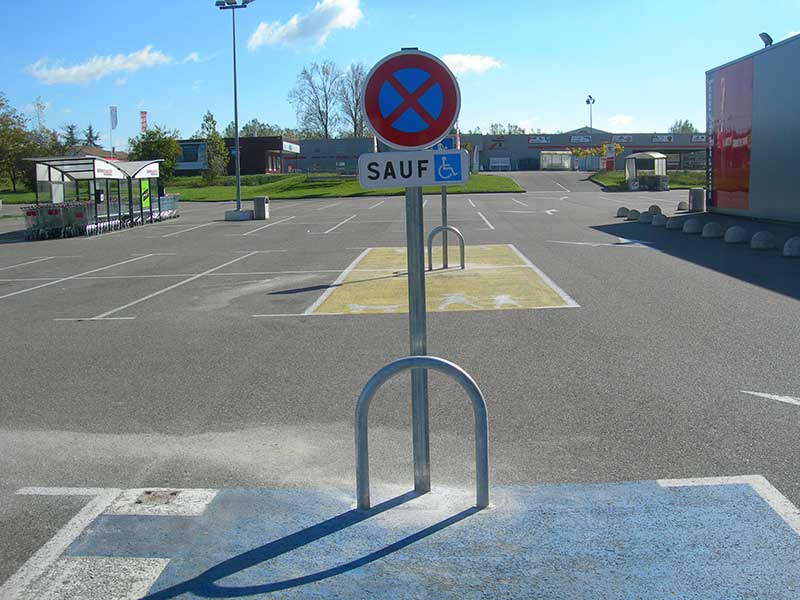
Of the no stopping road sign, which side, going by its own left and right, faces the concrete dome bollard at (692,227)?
back

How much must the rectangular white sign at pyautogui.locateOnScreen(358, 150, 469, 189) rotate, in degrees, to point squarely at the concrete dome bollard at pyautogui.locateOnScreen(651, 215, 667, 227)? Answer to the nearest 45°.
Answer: approximately 180°

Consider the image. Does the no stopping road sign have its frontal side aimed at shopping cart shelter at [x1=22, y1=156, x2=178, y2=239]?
no

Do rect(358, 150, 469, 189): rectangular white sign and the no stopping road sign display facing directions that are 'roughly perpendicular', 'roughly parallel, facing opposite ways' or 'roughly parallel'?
roughly parallel

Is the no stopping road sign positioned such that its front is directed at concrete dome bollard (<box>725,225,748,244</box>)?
no

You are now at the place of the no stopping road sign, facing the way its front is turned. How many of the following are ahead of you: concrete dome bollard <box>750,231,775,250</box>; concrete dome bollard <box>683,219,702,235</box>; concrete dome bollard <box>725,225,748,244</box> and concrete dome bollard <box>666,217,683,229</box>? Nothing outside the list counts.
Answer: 0

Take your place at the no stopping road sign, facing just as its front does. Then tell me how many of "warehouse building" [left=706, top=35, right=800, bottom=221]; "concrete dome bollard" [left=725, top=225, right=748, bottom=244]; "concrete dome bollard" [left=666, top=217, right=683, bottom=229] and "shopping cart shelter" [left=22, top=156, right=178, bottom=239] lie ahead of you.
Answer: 0

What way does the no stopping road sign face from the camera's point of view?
toward the camera

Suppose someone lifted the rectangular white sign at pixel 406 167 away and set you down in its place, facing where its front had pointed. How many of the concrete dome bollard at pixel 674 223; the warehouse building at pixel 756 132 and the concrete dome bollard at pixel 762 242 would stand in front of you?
0

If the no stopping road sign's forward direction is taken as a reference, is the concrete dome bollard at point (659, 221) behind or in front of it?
behind

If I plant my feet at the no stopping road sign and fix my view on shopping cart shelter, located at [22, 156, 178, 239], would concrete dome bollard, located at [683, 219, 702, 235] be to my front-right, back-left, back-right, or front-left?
front-right

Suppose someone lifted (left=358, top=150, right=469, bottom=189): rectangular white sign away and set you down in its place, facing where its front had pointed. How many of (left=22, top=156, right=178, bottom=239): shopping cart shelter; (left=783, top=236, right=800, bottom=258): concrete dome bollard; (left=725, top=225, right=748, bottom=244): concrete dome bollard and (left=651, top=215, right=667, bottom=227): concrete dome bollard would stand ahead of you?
0

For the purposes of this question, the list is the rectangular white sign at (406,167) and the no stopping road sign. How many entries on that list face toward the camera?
2

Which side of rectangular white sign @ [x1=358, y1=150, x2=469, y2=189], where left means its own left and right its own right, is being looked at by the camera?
front

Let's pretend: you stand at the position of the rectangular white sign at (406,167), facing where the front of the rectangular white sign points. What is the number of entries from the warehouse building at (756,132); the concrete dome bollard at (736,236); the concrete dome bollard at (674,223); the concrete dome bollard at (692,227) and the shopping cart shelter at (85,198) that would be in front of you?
0
